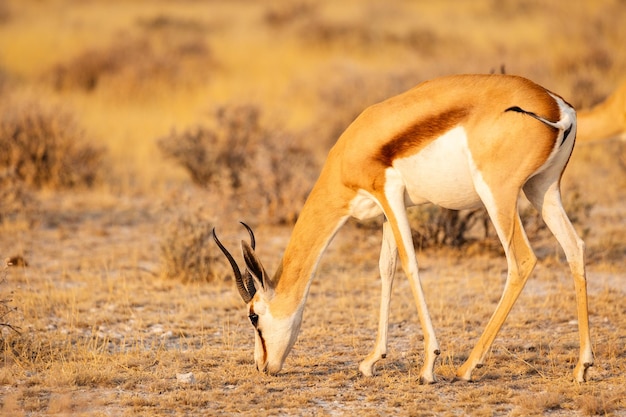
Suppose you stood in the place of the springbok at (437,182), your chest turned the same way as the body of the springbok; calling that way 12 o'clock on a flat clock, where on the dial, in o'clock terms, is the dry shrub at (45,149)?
The dry shrub is roughly at 2 o'clock from the springbok.

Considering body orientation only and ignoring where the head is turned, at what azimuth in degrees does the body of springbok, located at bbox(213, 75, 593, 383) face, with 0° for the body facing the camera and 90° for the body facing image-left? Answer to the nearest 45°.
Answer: approximately 90°

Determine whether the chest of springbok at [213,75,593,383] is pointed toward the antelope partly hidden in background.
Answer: no

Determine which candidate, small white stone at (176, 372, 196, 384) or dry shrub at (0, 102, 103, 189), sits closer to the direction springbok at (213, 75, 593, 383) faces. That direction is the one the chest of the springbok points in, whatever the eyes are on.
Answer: the small white stone

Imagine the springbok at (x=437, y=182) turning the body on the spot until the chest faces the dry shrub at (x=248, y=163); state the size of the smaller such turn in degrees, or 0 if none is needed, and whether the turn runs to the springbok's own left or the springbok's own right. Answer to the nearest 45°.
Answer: approximately 90° to the springbok's own right

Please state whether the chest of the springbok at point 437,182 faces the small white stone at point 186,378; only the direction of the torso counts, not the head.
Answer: yes

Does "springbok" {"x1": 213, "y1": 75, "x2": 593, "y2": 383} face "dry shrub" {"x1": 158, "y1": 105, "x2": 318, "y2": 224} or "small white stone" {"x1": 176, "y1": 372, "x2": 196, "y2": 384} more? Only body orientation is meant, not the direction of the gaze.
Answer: the small white stone

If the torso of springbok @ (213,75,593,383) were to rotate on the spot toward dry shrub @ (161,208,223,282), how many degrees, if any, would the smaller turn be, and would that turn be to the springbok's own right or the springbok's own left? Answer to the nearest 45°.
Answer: approximately 45° to the springbok's own right

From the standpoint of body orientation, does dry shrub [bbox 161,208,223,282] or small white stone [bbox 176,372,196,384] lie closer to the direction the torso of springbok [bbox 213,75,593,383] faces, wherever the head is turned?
the small white stone

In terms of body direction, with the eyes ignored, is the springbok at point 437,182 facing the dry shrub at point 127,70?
no

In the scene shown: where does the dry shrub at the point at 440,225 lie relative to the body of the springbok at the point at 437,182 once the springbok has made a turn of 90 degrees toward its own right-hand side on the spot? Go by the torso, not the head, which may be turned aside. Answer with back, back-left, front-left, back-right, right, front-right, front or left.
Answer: front
